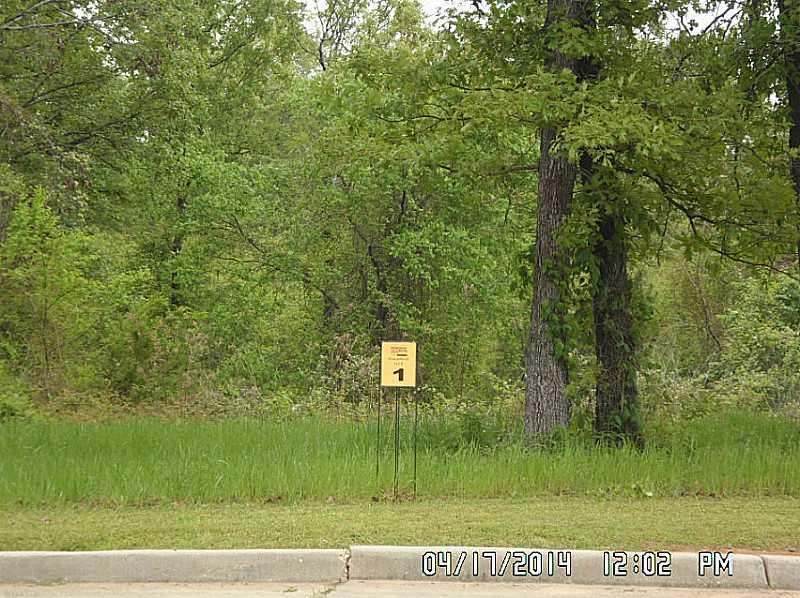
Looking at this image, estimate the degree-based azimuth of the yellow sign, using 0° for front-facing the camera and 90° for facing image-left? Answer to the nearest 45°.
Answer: approximately 0°

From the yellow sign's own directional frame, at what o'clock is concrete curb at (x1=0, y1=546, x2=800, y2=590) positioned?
The concrete curb is roughly at 12 o'clock from the yellow sign.

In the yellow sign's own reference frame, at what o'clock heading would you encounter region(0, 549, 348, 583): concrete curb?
The concrete curb is roughly at 1 o'clock from the yellow sign.

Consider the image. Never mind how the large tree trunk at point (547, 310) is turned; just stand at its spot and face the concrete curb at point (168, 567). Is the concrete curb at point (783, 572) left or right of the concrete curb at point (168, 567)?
left

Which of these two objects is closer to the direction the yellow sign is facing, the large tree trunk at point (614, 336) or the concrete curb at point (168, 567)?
the concrete curb

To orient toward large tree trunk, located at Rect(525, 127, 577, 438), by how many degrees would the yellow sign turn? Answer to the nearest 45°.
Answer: approximately 135° to its left
